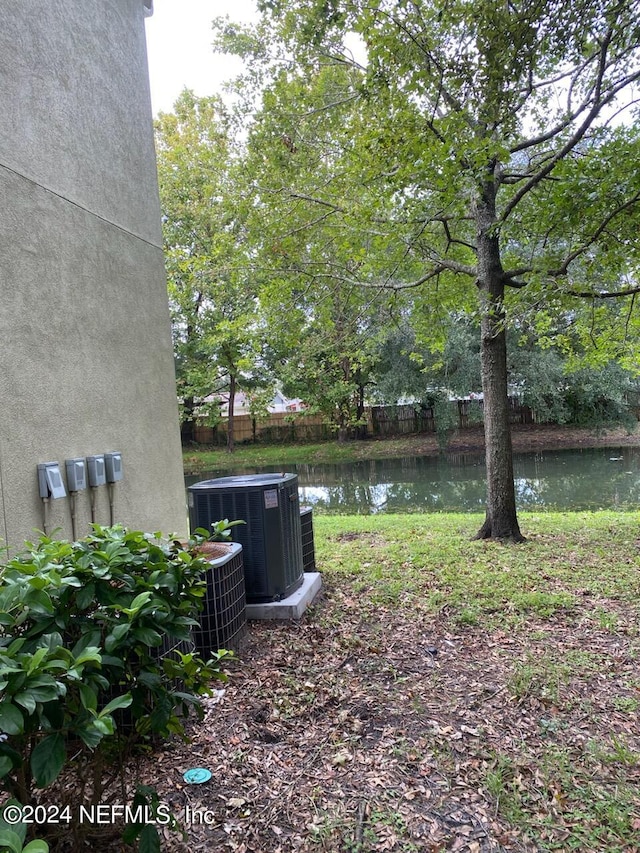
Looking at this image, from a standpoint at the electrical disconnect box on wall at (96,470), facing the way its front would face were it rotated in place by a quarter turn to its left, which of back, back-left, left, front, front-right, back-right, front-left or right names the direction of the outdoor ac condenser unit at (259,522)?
front-right

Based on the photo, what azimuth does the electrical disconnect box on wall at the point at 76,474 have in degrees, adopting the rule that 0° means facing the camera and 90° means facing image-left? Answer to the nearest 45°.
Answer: approximately 315°

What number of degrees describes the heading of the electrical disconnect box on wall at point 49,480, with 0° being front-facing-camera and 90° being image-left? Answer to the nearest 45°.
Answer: approximately 315°

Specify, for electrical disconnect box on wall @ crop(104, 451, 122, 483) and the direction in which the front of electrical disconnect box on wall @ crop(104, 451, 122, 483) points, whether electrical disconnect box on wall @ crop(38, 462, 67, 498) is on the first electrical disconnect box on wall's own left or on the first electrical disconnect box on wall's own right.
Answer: on the first electrical disconnect box on wall's own right

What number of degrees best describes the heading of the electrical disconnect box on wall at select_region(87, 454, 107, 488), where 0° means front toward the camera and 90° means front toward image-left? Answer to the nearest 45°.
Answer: approximately 315°

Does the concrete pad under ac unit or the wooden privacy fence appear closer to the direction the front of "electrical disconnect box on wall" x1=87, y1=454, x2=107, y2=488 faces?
the concrete pad under ac unit

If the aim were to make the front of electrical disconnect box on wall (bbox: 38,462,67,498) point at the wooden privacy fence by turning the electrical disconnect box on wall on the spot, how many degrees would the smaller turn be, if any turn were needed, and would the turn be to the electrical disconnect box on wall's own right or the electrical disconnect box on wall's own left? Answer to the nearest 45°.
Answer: approximately 90° to the electrical disconnect box on wall's own left

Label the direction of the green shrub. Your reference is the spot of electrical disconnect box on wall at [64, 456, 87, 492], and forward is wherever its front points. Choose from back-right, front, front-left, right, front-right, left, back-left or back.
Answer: front-right
